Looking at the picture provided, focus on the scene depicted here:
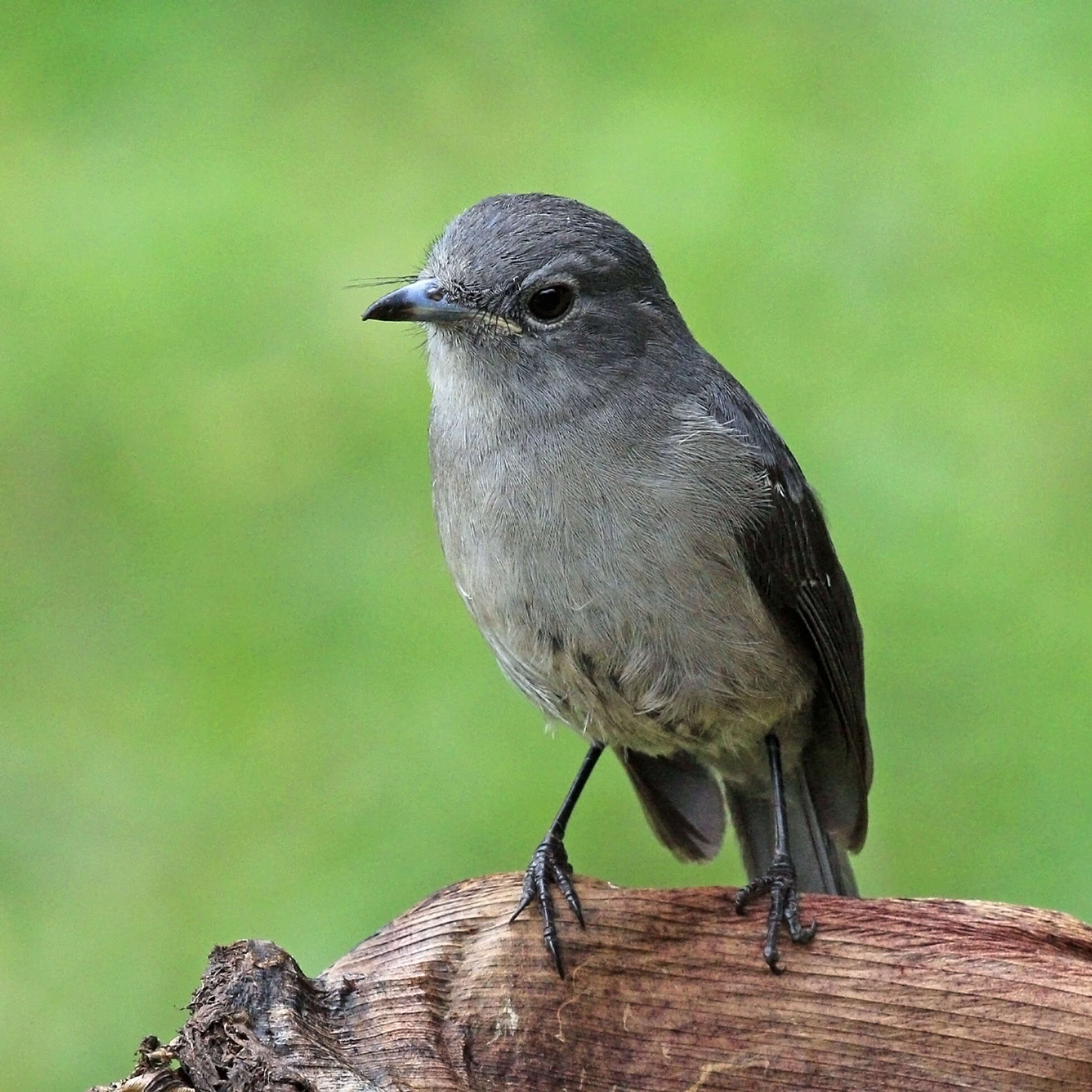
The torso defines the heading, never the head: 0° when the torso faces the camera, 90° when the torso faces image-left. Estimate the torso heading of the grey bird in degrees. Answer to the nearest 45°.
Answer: approximately 45°
